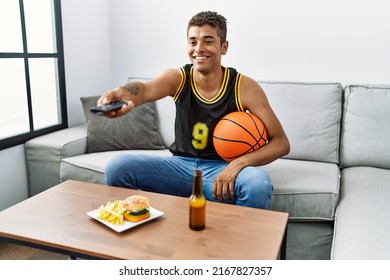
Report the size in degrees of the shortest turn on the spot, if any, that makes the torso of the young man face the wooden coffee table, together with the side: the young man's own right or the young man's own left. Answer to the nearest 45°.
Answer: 0° — they already face it

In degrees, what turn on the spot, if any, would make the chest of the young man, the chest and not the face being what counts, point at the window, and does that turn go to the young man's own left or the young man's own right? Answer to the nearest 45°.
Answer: approximately 135° to the young man's own right

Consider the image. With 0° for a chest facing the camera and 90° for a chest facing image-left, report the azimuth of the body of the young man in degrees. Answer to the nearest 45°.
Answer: approximately 0°

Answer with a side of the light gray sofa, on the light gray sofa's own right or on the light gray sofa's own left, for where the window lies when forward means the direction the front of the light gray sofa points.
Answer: on the light gray sofa's own right

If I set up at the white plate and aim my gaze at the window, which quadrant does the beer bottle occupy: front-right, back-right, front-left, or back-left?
back-right

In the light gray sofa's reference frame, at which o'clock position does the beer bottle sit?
The beer bottle is roughly at 1 o'clock from the light gray sofa.

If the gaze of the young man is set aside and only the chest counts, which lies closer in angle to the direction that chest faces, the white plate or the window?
the white plate
